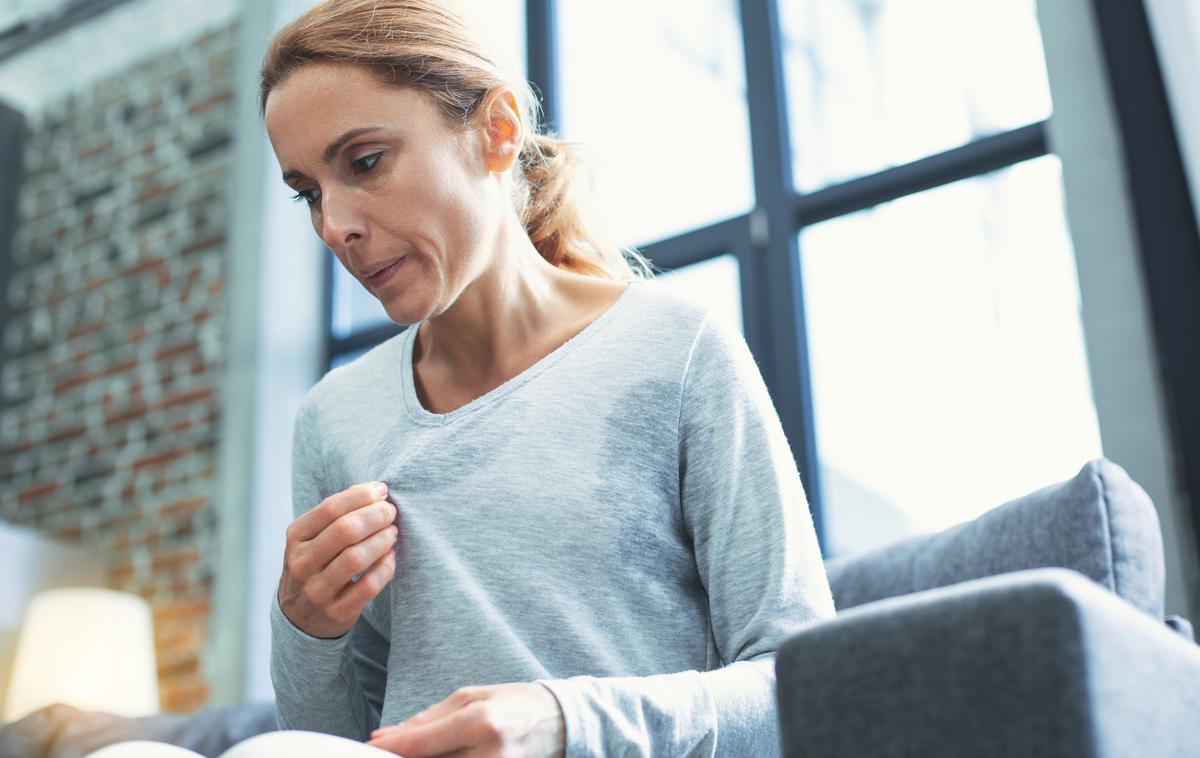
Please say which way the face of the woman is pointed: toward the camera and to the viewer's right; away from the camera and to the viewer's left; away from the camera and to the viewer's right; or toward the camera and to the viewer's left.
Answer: toward the camera and to the viewer's left

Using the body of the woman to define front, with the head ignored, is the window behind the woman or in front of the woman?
behind

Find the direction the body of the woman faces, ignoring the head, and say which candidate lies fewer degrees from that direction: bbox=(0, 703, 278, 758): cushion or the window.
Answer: the cushion

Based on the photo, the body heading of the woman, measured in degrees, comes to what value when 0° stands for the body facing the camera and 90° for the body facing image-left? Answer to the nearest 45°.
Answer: approximately 45°

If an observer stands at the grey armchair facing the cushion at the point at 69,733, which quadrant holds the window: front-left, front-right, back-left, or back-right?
front-right
